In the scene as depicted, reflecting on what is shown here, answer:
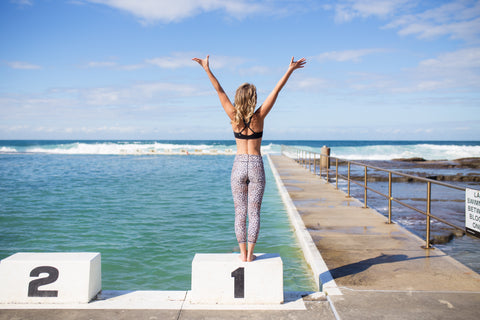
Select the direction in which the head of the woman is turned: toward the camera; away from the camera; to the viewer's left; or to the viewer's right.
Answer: away from the camera

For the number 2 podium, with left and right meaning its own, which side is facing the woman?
left

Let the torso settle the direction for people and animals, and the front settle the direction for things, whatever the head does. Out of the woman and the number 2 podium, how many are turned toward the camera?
1

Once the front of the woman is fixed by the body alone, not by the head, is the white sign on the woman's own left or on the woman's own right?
on the woman's own right

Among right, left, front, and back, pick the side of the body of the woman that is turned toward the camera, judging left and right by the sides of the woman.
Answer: back

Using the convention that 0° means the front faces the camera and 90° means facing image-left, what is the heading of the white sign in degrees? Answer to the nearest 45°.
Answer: approximately 45°

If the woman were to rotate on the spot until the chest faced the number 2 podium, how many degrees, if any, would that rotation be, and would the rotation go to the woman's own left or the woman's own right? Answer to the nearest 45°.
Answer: approximately 90° to the woman's own left
